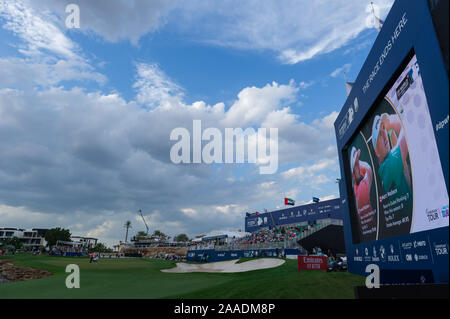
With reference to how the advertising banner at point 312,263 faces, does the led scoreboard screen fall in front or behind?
in front

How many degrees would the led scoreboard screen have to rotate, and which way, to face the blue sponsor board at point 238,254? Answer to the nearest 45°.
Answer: approximately 90° to its right

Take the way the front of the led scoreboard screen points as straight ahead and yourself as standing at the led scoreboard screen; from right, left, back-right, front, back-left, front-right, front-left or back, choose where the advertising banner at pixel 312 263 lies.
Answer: right

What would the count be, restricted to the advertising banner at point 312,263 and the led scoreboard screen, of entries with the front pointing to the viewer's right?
0

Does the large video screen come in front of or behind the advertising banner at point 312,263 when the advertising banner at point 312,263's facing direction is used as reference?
in front

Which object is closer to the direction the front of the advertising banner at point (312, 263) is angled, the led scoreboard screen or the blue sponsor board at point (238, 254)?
the led scoreboard screen

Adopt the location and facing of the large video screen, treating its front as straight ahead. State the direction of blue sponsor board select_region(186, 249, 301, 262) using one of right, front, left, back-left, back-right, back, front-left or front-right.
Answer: right

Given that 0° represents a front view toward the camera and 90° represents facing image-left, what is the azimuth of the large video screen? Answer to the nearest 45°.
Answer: approximately 45°

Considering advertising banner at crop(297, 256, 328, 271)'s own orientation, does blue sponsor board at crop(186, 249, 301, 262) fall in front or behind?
behind

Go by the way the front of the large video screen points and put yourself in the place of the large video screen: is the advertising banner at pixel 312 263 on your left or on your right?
on your right
